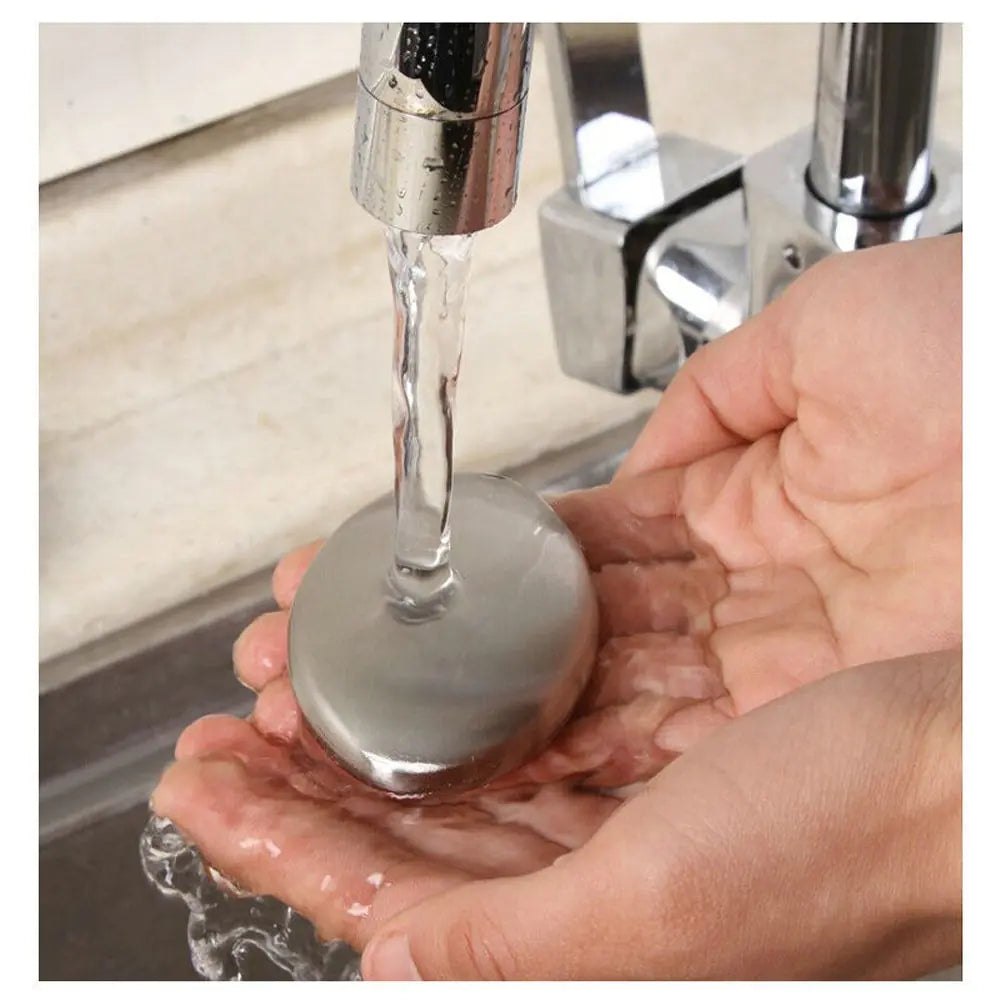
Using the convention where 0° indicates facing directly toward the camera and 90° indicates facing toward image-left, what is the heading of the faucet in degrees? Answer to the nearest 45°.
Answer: approximately 45°
